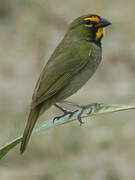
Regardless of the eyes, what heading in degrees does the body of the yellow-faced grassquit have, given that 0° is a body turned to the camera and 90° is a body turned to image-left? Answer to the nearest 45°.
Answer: approximately 270°
